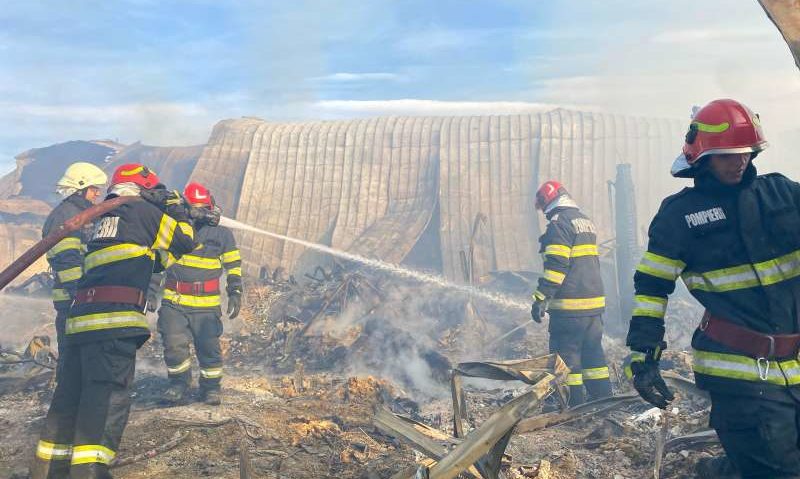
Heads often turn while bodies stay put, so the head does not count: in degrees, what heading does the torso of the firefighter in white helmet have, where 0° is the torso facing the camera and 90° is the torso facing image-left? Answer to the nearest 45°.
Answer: approximately 270°

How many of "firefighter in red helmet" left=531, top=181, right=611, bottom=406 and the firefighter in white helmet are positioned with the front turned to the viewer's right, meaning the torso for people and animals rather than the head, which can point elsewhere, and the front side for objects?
1

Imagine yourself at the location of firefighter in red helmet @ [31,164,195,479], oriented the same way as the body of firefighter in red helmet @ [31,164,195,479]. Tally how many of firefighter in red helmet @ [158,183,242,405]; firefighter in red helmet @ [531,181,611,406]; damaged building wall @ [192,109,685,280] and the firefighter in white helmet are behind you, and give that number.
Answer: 0

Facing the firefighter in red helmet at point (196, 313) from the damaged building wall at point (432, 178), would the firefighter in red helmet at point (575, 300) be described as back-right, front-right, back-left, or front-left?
front-left

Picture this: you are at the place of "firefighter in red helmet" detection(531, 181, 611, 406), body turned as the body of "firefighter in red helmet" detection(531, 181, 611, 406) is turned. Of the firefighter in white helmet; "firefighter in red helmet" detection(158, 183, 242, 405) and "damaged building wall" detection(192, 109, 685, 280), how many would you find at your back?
0

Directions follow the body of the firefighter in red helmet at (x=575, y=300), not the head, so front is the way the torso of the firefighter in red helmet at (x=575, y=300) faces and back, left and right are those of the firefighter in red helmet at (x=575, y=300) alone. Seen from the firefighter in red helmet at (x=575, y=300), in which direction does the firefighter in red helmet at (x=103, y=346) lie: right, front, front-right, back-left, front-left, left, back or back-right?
left

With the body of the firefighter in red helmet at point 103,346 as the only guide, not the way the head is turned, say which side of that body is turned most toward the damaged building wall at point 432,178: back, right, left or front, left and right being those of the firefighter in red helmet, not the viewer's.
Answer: front

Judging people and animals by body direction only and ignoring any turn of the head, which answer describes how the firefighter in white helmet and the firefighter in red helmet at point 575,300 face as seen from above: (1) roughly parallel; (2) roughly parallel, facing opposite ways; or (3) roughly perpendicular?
roughly perpendicular

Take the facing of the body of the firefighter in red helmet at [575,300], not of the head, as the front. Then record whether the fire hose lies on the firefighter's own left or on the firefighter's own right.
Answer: on the firefighter's own left

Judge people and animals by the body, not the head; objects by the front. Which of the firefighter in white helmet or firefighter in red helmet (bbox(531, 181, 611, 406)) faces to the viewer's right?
the firefighter in white helmet

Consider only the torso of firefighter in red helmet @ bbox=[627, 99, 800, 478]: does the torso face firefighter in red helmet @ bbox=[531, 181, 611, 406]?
no

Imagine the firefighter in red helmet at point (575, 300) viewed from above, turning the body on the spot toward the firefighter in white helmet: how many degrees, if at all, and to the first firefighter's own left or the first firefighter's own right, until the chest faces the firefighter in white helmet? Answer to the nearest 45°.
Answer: approximately 45° to the first firefighter's own left

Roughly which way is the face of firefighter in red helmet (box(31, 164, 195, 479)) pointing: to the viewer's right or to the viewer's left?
to the viewer's right

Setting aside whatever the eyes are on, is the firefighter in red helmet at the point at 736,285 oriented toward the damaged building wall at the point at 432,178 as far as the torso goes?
no

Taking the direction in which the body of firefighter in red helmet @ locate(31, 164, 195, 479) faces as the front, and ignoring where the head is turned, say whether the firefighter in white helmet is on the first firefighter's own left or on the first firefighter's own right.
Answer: on the first firefighter's own left

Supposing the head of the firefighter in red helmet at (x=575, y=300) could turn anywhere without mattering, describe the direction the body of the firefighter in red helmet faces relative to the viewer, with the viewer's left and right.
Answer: facing away from the viewer and to the left of the viewer

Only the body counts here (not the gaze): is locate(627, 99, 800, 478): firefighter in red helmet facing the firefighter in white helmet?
no

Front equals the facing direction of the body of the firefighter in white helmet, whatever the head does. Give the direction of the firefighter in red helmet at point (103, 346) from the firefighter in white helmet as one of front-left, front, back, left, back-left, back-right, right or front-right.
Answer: right

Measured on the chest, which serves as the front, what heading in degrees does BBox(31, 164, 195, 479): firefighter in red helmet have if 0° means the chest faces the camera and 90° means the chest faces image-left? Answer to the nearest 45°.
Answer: approximately 225°
